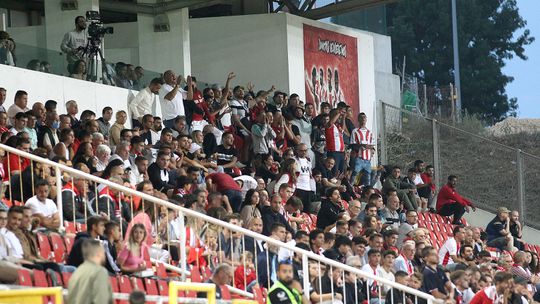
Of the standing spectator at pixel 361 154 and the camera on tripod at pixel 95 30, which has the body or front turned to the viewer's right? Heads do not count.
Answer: the camera on tripod

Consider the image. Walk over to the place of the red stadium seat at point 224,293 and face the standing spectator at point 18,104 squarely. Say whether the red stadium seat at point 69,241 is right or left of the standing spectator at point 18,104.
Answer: left

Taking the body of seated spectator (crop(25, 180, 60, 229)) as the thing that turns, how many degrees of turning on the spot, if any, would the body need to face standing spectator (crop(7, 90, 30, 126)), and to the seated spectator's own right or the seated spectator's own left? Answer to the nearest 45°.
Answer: approximately 135° to the seated spectator's own left

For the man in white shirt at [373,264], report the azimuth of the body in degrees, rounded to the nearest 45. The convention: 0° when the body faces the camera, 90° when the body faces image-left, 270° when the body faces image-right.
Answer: approximately 315°

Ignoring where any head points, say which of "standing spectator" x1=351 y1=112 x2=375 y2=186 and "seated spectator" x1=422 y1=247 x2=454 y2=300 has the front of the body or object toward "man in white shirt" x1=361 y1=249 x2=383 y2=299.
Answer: the standing spectator

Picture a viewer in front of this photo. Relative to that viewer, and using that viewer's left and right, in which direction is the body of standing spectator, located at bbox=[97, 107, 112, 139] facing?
facing the viewer and to the right of the viewer

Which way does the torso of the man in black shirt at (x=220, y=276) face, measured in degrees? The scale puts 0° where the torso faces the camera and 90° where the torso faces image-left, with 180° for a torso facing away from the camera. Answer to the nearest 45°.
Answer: approximately 315°
